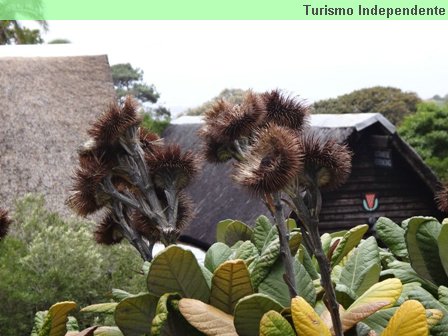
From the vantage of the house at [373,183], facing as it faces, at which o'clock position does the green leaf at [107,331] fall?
The green leaf is roughly at 2 o'clock from the house.

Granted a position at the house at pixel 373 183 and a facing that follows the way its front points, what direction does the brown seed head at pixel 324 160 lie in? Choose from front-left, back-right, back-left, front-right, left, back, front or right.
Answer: front-right

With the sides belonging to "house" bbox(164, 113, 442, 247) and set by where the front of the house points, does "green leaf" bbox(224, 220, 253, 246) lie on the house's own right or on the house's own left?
on the house's own right

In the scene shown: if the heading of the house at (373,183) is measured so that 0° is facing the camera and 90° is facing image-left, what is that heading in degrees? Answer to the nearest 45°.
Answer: approximately 315°

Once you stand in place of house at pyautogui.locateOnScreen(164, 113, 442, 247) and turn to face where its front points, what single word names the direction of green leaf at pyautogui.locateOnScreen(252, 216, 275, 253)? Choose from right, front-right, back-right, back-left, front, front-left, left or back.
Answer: front-right

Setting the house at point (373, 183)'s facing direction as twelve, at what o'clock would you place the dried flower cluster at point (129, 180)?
The dried flower cluster is roughly at 2 o'clock from the house.

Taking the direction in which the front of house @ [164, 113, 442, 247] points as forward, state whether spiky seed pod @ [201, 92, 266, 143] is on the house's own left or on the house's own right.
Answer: on the house's own right
